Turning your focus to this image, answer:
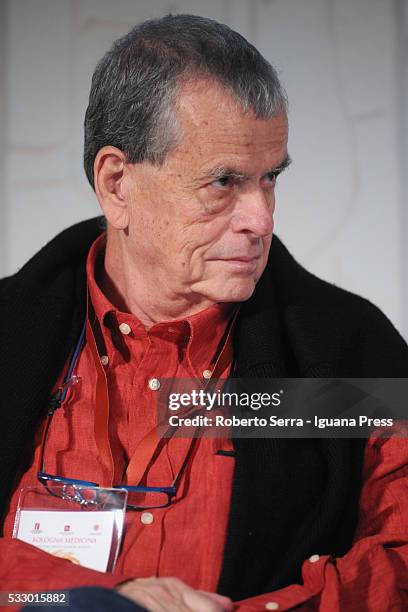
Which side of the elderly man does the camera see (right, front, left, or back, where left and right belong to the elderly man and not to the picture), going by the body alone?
front
